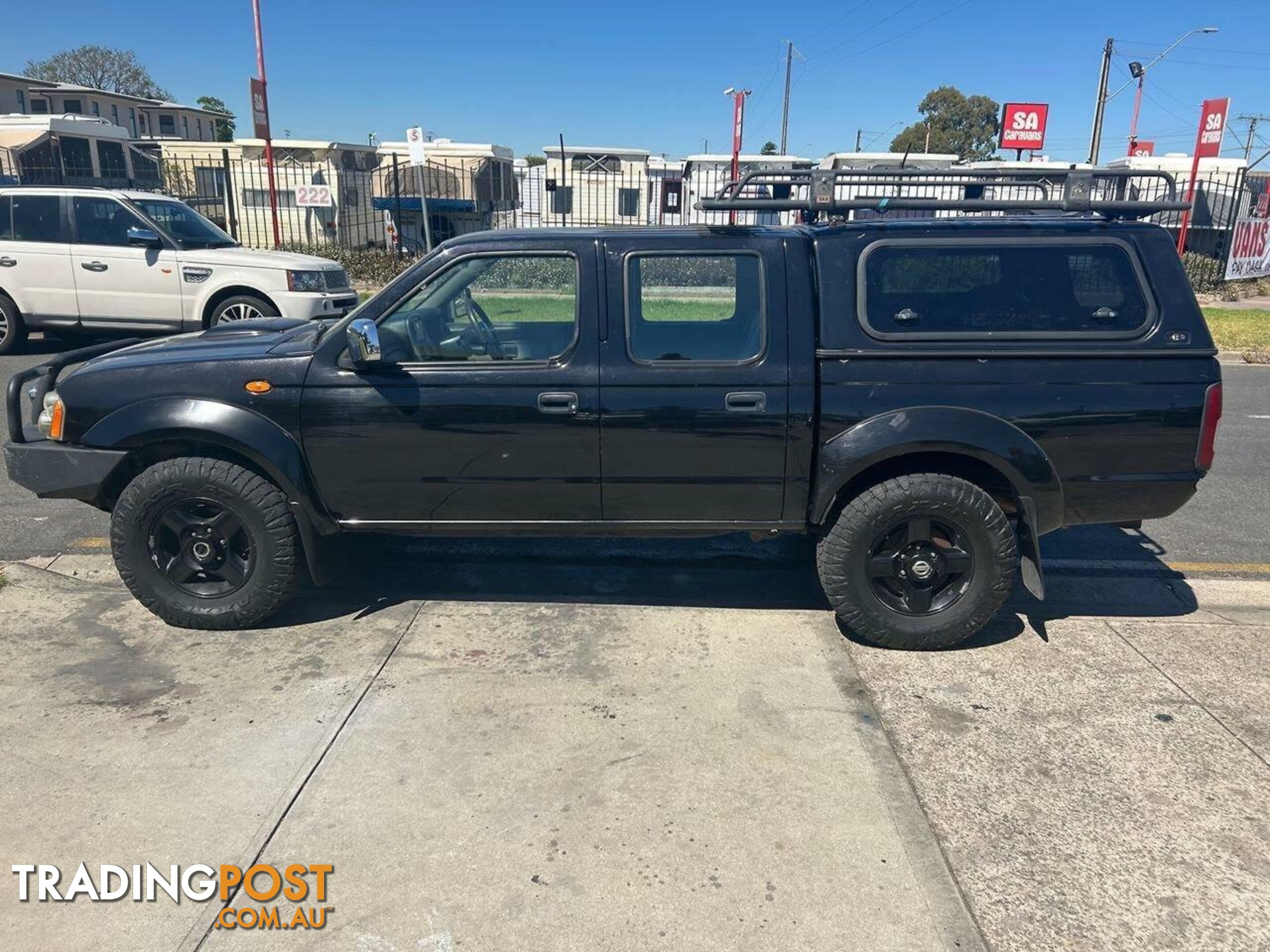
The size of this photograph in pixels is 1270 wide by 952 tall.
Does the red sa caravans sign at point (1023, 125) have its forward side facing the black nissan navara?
yes

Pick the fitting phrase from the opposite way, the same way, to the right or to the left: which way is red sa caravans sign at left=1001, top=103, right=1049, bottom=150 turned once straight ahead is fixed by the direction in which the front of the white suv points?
to the right

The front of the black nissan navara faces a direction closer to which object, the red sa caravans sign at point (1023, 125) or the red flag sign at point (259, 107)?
the red flag sign

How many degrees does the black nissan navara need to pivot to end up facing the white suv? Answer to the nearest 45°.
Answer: approximately 45° to its right

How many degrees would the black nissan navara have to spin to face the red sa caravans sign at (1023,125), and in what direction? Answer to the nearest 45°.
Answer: approximately 135° to its right

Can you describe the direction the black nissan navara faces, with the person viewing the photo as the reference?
facing to the left of the viewer

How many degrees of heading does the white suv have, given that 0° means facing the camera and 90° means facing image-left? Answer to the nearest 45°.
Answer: approximately 315°

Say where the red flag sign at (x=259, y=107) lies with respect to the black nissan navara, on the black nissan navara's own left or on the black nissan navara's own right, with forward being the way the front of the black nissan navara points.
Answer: on the black nissan navara's own right

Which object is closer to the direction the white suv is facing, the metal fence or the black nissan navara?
the black nissan navara
